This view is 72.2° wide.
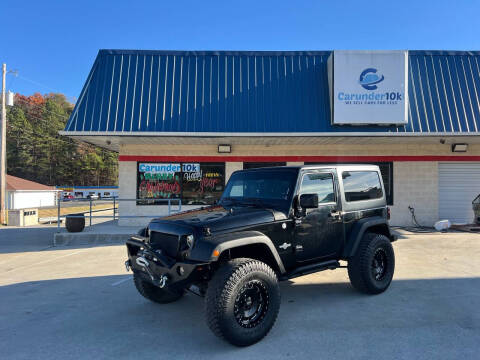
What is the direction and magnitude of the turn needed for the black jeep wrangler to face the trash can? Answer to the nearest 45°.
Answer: approximately 90° to its right

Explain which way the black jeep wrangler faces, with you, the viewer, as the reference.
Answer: facing the viewer and to the left of the viewer

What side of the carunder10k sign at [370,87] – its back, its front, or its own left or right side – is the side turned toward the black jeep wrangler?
front

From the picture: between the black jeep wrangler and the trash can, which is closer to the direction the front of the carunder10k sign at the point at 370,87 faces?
the black jeep wrangler

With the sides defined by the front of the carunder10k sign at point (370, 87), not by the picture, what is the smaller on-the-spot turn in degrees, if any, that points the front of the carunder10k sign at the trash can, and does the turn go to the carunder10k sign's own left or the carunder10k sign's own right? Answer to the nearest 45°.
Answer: approximately 45° to the carunder10k sign's own right

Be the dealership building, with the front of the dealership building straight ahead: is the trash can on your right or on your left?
on your right

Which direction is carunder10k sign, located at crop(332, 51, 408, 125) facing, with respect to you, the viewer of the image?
facing the viewer

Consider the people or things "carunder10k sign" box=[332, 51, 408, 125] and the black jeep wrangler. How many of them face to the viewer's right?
0

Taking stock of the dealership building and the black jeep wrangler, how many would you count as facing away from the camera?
0

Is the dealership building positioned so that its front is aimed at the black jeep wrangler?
yes

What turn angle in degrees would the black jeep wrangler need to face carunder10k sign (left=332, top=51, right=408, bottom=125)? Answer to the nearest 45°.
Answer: approximately 180°

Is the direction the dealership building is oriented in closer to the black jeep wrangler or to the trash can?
the black jeep wrangler
